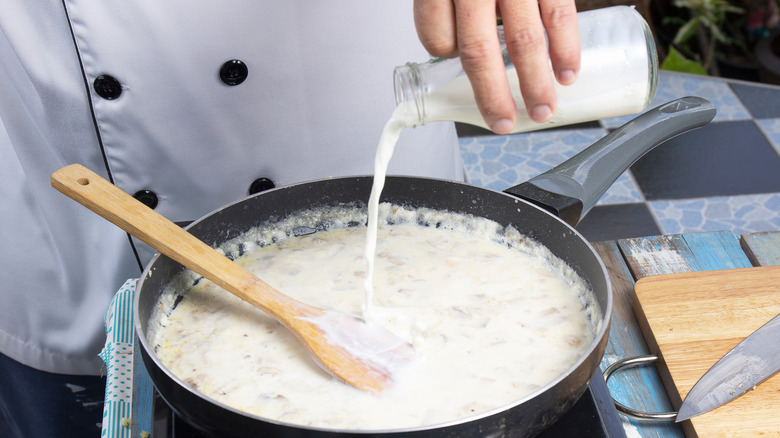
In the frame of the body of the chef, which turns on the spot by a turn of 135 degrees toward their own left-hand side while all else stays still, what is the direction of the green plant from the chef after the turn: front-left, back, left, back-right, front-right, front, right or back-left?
front

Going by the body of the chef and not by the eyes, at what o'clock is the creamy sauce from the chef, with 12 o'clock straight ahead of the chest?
The creamy sauce is roughly at 11 o'clock from the chef.

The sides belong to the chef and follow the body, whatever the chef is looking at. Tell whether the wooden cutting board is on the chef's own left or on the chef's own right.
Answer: on the chef's own left

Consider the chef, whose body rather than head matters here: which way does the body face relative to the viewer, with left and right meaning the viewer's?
facing the viewer

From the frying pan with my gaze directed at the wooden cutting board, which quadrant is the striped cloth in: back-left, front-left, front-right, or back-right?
back-right
